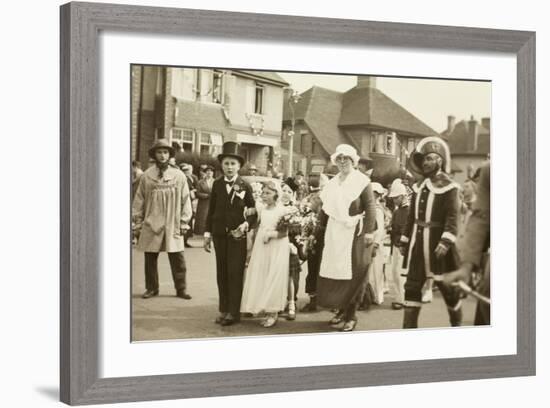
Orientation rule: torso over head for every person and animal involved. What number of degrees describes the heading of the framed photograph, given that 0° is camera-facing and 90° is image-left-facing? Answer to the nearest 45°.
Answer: approximately 315°
